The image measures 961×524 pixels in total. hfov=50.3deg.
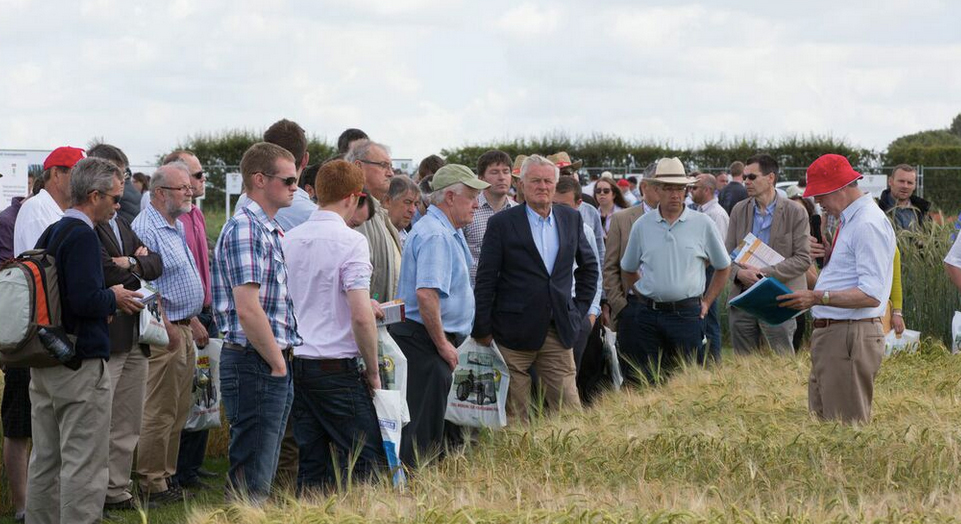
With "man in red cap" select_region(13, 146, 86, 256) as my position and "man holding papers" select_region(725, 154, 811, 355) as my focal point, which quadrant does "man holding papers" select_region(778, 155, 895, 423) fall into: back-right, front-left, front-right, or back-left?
front-right

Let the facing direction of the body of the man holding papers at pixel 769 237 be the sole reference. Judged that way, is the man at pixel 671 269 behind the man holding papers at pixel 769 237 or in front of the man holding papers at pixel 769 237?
in front

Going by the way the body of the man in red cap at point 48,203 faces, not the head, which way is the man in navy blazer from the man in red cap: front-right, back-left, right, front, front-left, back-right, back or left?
front

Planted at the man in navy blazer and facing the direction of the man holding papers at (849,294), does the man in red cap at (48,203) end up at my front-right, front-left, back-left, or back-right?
back-right

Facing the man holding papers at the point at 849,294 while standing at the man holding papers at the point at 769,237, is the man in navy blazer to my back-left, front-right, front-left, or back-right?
front-right

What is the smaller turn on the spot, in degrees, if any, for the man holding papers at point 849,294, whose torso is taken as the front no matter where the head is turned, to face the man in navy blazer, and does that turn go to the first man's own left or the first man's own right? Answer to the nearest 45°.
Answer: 0° — they already face them

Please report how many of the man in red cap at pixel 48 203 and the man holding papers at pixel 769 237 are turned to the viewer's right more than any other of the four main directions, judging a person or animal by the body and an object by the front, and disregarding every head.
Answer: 1

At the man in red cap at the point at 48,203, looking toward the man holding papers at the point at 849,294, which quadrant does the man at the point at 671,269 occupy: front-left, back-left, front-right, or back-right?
front-left

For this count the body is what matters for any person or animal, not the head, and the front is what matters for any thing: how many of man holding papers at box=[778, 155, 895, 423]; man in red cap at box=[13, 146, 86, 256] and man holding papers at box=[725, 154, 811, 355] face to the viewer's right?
1

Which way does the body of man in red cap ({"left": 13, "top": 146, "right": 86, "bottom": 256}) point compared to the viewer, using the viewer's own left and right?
facing to the right of the viewer

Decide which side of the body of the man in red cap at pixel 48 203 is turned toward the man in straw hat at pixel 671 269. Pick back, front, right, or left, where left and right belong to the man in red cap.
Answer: front

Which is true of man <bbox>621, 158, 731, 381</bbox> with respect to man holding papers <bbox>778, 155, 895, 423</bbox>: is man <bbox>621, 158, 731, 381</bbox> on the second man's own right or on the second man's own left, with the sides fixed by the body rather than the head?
on the second man's own right

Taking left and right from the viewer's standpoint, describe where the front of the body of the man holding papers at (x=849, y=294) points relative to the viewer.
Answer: facing to the left of the viewer

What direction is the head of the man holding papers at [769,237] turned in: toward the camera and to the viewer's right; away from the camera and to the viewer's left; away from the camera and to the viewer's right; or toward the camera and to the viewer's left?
toward the camera and to the viewer's left
